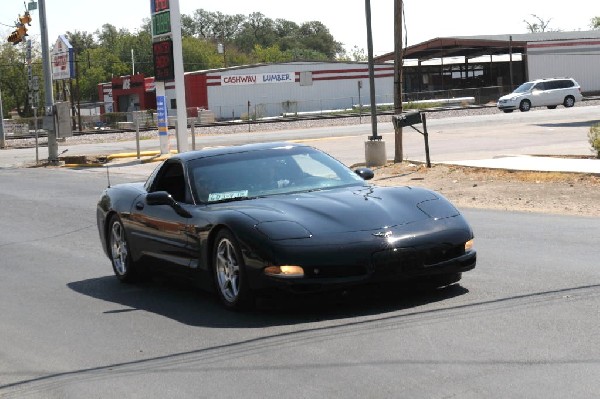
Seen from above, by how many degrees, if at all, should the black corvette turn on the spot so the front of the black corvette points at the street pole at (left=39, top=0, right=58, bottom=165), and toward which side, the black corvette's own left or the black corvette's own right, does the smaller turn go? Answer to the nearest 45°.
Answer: approximately 135° to the black corvette's own left

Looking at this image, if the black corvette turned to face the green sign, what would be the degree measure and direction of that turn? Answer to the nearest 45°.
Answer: approximately 135° to its left

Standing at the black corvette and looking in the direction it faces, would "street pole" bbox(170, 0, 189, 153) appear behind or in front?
behind

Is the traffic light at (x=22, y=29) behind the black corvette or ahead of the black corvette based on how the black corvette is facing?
behind

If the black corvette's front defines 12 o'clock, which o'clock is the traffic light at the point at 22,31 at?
The traffic light is roughly at 7 o'clock from the black corvette.

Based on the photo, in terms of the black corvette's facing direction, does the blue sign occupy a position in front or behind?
behind

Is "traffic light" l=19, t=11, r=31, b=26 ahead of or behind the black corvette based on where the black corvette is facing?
behind

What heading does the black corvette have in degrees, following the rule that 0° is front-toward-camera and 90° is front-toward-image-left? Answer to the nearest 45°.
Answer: approximately 315°

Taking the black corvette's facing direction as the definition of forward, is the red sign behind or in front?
behind

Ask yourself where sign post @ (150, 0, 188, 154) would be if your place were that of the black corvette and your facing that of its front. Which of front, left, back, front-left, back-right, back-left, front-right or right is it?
back-left
